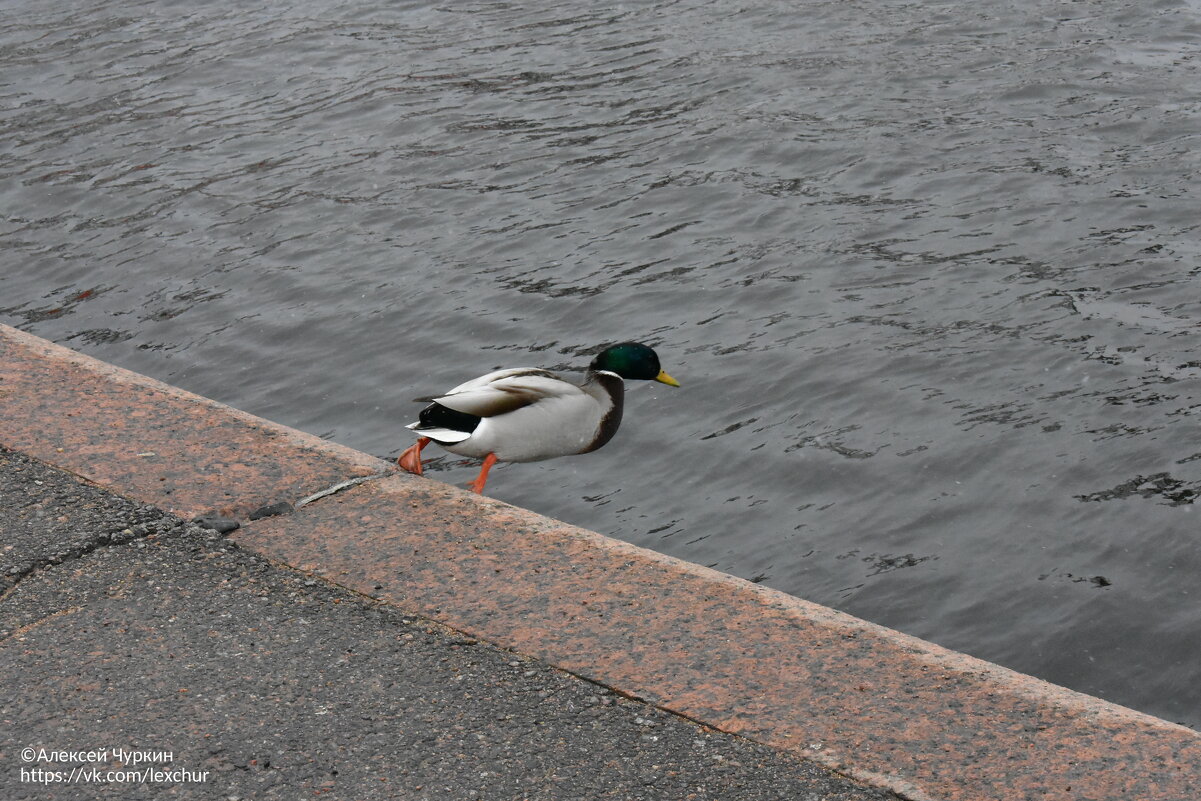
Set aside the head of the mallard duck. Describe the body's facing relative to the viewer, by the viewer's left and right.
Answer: facing to the right of the viewer

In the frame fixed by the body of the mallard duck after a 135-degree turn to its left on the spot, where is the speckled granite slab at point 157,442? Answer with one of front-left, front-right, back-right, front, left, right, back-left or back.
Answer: left
